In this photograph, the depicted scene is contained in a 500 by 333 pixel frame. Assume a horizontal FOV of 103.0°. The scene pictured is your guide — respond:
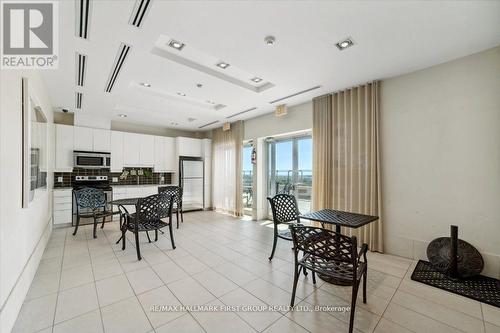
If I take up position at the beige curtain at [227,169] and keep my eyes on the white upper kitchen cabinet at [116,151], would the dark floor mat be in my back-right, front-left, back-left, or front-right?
back-left

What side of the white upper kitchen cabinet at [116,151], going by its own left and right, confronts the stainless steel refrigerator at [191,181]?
left

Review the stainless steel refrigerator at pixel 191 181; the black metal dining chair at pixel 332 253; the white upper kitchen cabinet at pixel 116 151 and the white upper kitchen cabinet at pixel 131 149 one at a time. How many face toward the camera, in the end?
3

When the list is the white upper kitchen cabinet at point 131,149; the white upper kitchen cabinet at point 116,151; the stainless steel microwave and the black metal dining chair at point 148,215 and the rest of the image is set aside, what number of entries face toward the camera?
3

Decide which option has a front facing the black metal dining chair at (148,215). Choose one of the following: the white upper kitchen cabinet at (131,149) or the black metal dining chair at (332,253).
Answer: the white upper kitchen cabinet

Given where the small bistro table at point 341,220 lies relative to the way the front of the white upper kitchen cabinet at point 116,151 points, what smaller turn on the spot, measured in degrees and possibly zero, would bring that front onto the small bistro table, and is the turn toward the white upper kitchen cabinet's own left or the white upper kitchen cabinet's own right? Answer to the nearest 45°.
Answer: approximately 45° to the white upper kitchen cabinet's own left

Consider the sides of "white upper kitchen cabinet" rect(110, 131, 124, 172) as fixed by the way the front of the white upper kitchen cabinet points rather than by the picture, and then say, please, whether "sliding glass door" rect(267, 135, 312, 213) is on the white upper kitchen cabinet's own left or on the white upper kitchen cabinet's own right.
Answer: on the white upper kitchen cabinet's own left

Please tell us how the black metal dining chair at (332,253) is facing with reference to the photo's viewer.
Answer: facing away from the viewer and to the right of the viewer

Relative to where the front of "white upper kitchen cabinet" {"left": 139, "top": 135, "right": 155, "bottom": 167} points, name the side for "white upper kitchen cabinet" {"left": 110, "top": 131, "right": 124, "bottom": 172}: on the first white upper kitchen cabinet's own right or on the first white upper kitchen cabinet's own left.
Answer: on the first white upper kitchen cabinet's own right

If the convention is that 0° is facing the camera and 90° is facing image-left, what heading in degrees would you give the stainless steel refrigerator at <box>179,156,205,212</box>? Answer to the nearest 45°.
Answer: approximately 0°
